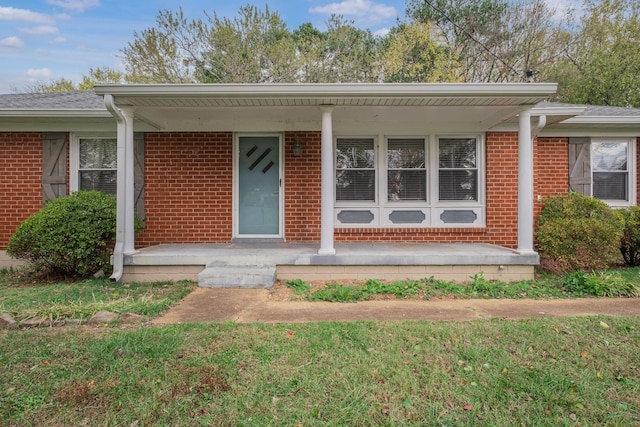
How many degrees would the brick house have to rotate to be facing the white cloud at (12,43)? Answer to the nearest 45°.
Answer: approximately 135° to its right

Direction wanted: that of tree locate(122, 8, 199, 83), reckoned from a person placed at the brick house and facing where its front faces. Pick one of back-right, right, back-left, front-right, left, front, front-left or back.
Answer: back-right

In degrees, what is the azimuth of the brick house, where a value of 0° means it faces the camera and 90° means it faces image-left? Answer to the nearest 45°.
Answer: approximately 0°

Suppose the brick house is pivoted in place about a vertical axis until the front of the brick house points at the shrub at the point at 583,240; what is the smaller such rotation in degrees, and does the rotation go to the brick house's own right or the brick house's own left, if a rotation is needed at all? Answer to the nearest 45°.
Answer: approximately 90° to the brick house's own left

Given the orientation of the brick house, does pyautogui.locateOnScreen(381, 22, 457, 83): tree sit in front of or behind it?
behind

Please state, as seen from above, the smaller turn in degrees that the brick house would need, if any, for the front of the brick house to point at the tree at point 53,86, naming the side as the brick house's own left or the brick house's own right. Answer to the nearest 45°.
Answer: approximately 135° to the brick house's own right

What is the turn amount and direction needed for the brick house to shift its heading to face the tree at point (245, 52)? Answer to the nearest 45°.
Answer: approximately 180°

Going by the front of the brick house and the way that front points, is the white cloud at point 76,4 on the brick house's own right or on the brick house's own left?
on the brick house's own right

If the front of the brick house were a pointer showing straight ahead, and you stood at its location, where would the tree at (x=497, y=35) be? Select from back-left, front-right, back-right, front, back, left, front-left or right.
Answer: back-left
